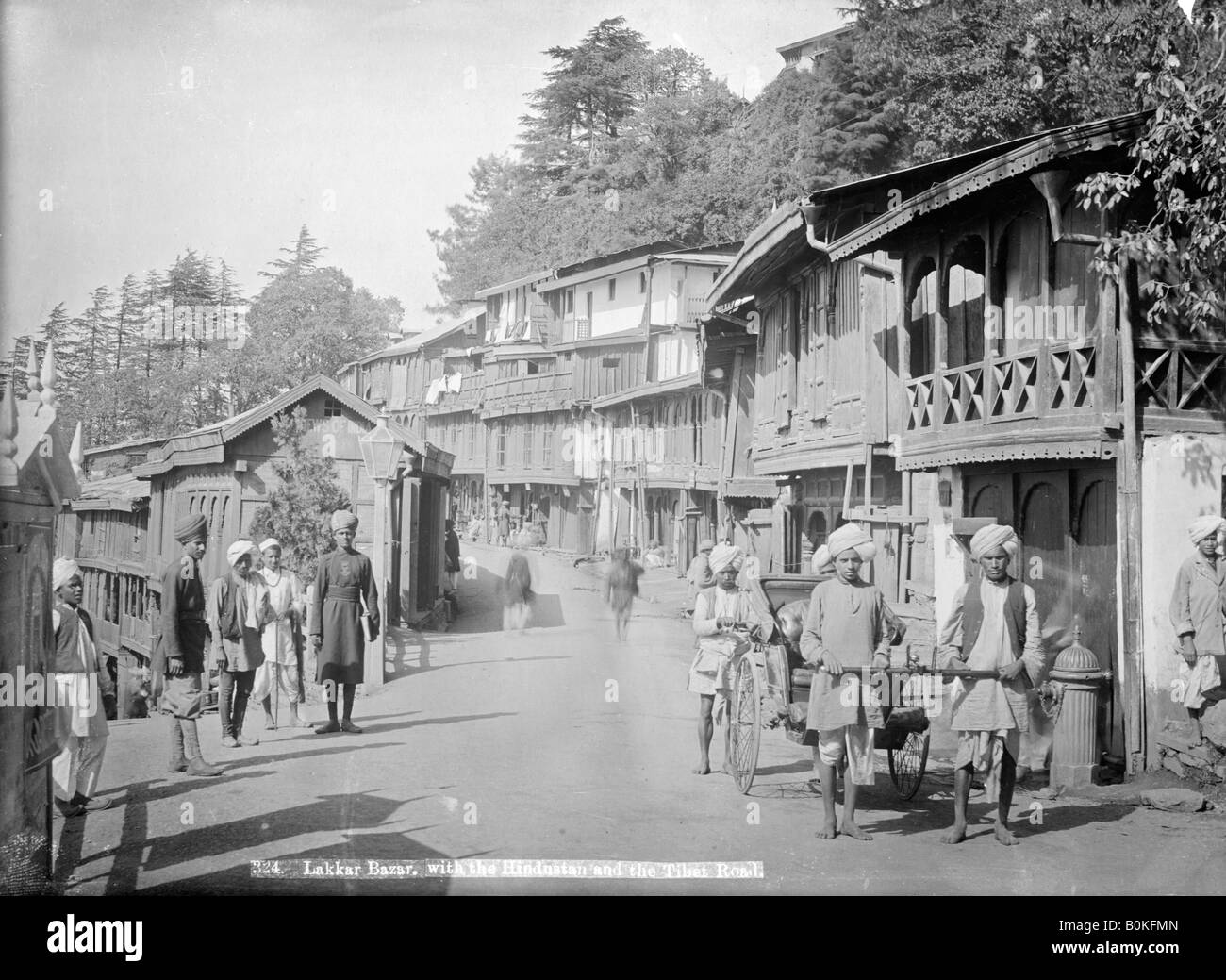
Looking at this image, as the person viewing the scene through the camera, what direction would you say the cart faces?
facing the viewer

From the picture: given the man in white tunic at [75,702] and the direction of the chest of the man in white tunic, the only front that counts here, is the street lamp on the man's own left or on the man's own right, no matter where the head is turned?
on the man's own left

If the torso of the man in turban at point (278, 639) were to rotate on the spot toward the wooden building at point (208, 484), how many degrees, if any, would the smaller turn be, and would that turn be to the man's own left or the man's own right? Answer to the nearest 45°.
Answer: approximately 180°

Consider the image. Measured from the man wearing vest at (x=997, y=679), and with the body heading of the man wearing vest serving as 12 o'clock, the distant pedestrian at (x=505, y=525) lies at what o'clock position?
The distant pedestrian is roughly at 5 o'clock from the man wearing vest.

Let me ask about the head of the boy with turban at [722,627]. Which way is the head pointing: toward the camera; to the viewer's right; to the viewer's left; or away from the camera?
toward the camera

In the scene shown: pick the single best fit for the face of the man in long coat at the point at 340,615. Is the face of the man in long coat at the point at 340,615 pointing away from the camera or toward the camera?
toward the camera

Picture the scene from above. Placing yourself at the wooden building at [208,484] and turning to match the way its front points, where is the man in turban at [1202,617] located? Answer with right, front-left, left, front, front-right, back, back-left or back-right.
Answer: front

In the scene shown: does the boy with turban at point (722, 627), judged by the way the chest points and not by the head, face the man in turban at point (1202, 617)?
no

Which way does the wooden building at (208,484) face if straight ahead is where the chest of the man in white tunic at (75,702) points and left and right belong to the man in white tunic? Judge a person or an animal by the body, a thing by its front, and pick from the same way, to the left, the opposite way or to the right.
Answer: the same way

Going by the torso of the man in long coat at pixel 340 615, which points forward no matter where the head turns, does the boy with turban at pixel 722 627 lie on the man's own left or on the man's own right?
on the man's own left

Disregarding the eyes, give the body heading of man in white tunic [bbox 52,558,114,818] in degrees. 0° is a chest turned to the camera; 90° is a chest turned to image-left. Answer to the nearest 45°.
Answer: approximately 315°

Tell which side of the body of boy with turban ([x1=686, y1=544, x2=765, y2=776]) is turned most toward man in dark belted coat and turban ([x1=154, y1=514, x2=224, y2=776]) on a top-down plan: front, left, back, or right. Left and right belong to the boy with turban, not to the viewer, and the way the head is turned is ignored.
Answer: right

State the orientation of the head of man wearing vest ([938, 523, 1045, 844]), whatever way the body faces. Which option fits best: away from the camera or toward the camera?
toward the camera

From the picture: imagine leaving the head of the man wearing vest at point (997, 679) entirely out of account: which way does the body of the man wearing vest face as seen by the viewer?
toward the camera

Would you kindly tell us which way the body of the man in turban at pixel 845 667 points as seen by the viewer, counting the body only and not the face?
toward the camera

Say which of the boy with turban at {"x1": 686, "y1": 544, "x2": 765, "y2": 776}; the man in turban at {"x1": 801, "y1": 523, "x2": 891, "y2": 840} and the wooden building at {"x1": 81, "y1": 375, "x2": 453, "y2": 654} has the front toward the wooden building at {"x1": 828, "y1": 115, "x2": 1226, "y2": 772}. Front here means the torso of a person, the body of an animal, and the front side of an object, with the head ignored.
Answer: the wooden building at {"x1": 81, "y1": 375, "x2": 453, "y2": 654}

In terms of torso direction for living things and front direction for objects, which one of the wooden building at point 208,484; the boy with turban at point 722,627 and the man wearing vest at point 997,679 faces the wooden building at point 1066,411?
the wooden building at point 208,484

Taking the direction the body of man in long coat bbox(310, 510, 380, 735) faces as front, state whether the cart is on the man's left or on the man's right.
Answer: on the man's left

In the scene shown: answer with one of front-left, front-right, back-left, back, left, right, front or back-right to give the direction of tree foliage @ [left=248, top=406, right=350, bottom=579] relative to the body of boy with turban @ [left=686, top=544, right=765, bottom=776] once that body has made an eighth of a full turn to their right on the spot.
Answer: right

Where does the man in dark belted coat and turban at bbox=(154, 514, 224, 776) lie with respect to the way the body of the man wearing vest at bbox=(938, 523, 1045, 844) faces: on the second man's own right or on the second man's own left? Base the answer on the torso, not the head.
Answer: on the second man's own right

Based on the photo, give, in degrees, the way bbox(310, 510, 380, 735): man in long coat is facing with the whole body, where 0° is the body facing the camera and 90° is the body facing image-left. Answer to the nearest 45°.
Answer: approximately 0°

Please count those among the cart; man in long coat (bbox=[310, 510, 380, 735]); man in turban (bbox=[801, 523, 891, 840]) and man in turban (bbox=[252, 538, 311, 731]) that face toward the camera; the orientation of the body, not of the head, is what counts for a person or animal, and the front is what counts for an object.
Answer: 4
